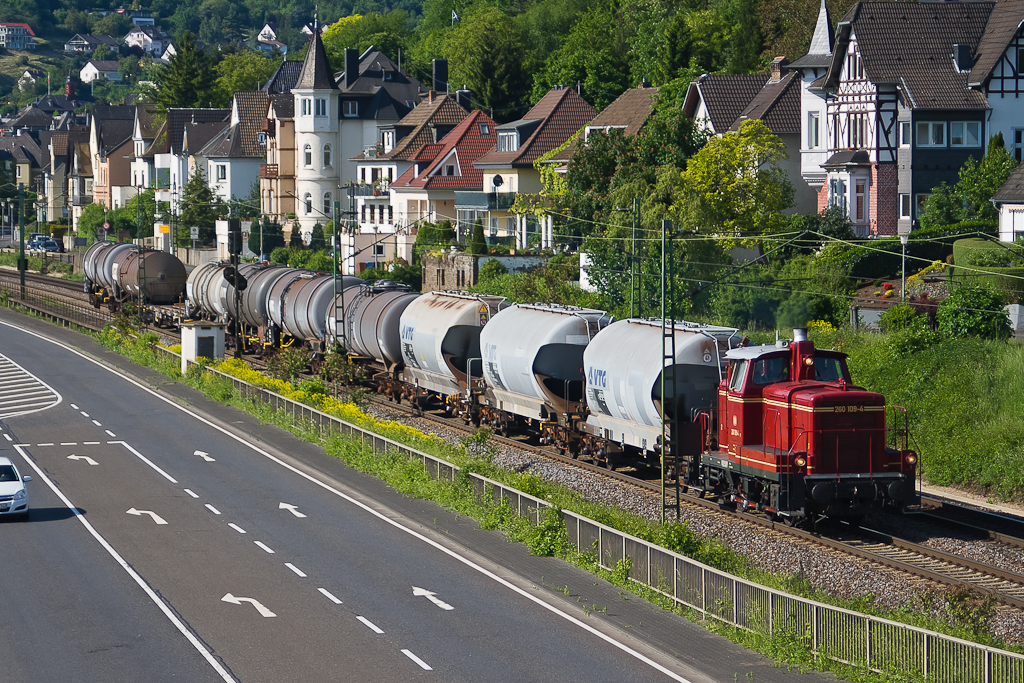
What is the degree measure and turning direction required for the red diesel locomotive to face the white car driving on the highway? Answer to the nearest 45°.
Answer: approximately 135° to its right

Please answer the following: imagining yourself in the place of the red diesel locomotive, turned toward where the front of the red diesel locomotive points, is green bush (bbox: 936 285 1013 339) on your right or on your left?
on your left

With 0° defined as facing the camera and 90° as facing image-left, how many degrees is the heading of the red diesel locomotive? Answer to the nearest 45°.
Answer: approximately 315°

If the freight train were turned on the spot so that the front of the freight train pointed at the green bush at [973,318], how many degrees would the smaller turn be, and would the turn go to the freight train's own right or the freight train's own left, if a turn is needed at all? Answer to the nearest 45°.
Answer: approximately 90° to the freight train's own left

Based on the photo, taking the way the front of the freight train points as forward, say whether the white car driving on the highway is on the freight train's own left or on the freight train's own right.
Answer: on the freight train's own right

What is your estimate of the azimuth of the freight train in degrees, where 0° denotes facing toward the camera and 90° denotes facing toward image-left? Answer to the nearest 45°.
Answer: approximately 315°
